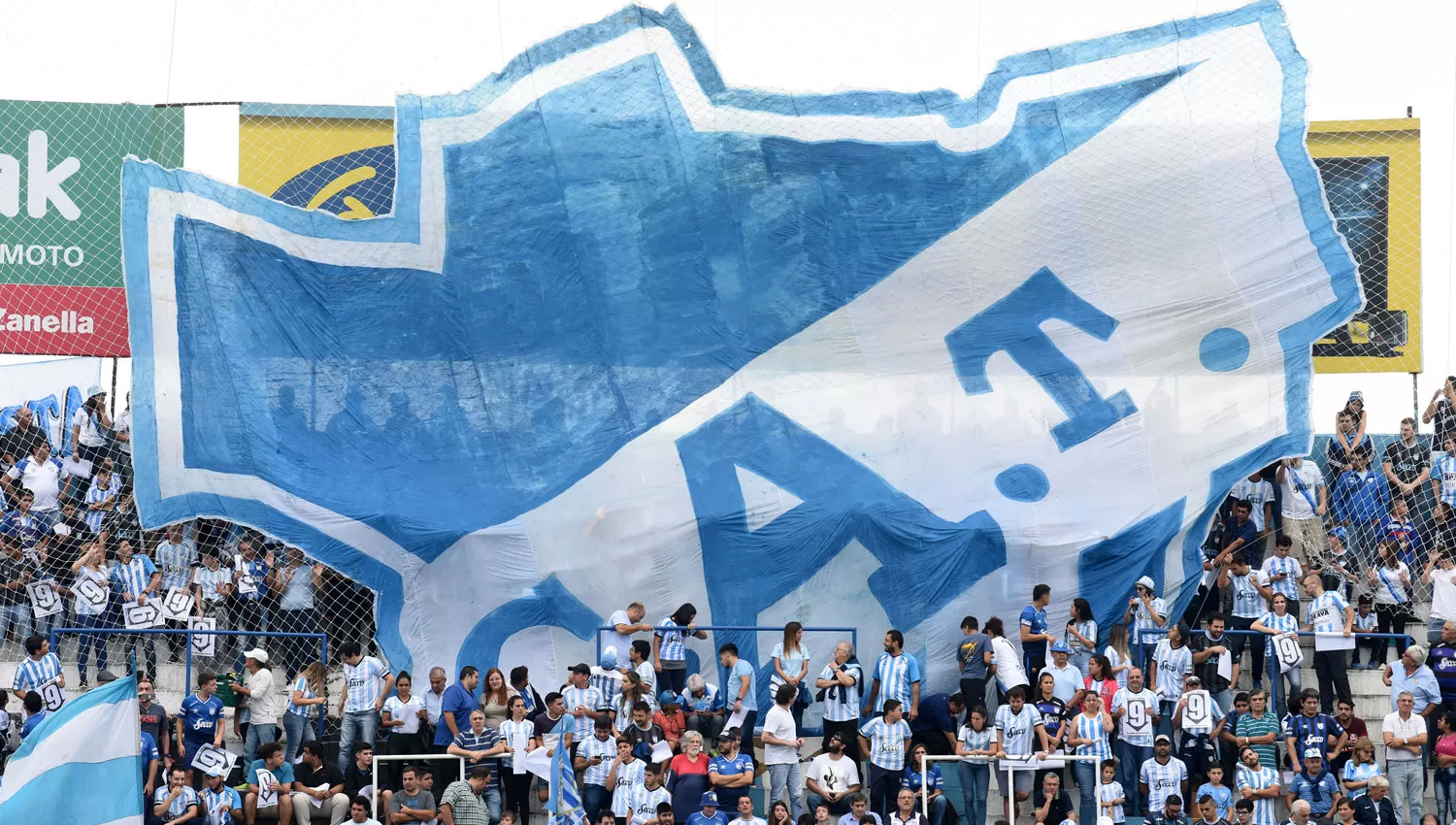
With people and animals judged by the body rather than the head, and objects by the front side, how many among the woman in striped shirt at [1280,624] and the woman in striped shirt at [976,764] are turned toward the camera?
2

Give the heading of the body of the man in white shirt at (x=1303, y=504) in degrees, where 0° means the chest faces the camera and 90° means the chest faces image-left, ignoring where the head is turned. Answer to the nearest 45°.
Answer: approximately 0°

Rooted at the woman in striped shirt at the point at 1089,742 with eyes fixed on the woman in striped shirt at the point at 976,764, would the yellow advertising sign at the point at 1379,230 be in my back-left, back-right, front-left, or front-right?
back-right

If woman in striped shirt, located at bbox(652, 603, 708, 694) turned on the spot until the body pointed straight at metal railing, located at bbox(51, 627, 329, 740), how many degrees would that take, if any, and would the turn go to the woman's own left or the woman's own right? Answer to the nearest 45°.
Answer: approximately 135° to the woman's own right

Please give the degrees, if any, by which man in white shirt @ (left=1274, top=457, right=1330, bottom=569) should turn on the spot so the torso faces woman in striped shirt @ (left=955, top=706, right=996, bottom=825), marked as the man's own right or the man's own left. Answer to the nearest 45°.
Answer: approximately 45° to the man's own right

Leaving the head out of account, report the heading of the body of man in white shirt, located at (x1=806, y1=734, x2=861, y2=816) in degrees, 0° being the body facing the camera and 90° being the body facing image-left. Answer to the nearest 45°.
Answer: approximately 0°

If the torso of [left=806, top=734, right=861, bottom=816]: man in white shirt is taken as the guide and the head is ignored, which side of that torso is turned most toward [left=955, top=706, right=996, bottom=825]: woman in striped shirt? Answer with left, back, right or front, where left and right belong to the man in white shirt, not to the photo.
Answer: left

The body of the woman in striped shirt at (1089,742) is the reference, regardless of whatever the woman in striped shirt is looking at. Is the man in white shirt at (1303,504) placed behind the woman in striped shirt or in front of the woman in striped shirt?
behind

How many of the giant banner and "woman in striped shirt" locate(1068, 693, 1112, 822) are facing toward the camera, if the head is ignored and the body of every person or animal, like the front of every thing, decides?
2
